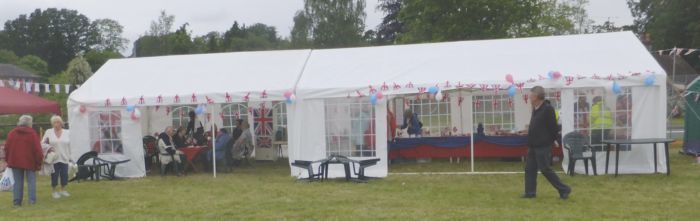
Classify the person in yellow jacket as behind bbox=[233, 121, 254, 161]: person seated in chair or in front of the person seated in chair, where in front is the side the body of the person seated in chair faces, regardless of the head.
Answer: behind

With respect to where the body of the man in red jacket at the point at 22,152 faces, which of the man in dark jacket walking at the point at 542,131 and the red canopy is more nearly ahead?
the red canopy

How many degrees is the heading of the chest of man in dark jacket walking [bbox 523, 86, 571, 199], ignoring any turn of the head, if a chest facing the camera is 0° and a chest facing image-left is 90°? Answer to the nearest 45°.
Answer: approximately 90°

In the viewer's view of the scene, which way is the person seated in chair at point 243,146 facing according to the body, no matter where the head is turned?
to the viewer's left

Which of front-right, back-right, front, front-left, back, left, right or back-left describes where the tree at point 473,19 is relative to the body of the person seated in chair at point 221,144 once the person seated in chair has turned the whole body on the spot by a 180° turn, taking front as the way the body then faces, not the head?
front-left

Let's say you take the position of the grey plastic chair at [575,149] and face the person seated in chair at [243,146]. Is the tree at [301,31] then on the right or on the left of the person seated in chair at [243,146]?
right

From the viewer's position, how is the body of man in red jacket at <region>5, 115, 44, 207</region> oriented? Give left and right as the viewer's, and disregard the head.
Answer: facing away from the viewer

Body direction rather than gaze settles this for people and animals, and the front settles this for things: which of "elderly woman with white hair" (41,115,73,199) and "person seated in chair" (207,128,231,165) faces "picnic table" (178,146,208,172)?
the person seated in chair

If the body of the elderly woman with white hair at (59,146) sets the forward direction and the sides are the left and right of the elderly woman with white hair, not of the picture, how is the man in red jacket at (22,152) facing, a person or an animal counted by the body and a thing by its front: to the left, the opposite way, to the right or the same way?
the opposite way
